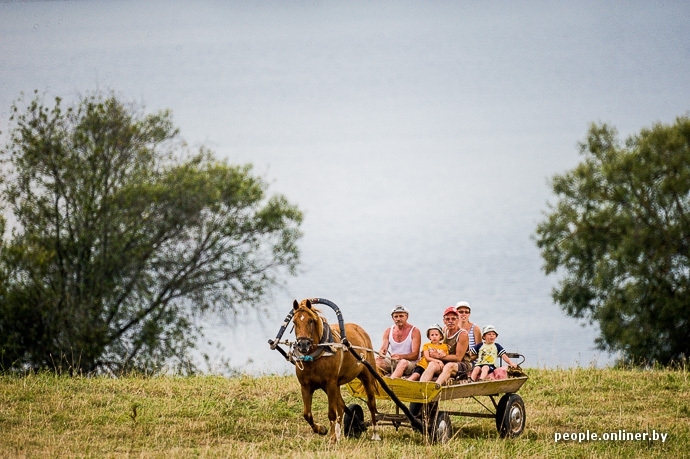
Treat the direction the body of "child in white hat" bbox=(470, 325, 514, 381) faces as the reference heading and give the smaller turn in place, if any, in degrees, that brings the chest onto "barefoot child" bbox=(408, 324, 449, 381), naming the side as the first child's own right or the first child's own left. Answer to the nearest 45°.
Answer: approximately 45° to the first child's own right

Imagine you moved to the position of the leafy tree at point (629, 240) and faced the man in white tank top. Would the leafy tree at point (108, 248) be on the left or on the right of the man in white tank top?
right

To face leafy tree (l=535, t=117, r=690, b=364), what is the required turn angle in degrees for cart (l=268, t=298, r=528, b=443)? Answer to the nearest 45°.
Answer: approximately 135° to its right

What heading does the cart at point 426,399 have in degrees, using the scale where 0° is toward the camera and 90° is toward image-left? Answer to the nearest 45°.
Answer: approximately 45°

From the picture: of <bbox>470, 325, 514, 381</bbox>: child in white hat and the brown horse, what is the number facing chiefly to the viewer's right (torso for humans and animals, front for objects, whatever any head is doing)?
0

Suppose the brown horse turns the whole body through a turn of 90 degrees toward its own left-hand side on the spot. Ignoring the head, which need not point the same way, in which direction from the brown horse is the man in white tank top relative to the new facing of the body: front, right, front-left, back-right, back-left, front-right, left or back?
left

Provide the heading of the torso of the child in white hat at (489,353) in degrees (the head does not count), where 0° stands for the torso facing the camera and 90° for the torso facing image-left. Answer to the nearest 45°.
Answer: approximately 0°

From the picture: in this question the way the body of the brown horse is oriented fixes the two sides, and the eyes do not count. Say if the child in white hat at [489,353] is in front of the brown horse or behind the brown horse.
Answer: behind

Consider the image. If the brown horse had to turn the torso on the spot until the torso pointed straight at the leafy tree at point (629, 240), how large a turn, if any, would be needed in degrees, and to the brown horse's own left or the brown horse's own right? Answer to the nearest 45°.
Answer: approximately 180°

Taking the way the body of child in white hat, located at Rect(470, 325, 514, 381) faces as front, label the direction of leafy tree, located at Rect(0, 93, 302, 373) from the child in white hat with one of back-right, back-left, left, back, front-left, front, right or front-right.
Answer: back-right

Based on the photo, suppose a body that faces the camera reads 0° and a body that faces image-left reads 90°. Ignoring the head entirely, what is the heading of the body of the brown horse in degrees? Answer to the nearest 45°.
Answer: approximately 45°
